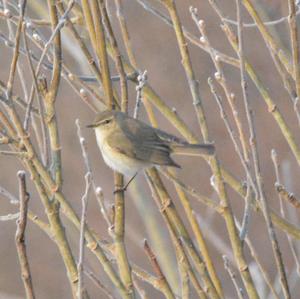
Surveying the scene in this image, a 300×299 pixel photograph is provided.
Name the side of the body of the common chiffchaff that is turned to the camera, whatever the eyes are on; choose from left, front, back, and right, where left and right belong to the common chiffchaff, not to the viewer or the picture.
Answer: left
